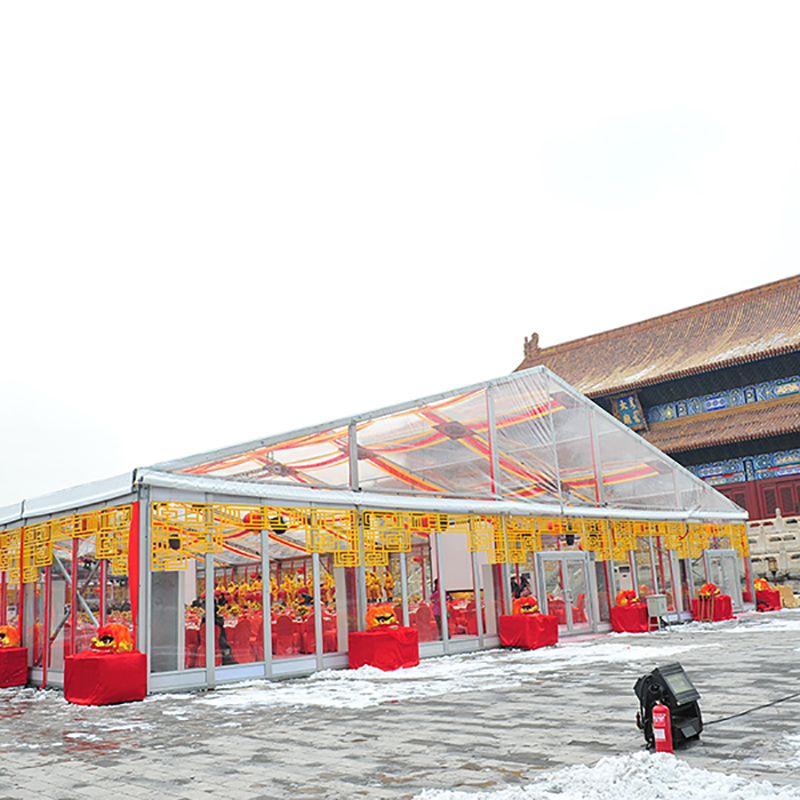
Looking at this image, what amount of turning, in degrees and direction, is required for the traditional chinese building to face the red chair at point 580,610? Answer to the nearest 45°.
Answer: approximately 45° to its left

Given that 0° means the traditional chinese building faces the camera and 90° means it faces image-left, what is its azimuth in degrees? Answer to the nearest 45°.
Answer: approximately 45°

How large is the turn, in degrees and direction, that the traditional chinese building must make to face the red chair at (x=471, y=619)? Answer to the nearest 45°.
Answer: approximately 45° to its left

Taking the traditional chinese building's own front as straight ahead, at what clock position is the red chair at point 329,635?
The red chair is roughly at 11 o'clock from the traditional chinese building.

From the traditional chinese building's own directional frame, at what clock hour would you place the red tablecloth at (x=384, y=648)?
The red tablecloth is roughly at 11 o'clock from the traditional chinese building.

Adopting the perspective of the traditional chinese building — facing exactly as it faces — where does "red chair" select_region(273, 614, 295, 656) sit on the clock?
The red chair is roughly at 11 o'clock from the traditional chinese building.
